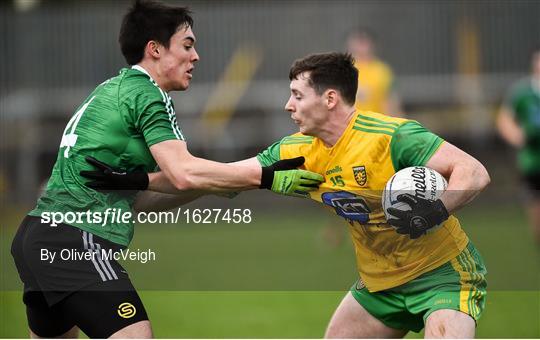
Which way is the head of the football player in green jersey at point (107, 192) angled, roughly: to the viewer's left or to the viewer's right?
to the viewer's right

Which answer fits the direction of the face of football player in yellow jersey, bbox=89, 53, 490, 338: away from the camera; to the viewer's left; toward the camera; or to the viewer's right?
to the viewer's left

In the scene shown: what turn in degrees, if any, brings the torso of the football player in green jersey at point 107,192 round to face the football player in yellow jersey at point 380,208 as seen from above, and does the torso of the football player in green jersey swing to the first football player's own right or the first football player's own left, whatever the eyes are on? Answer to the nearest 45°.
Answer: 0° — they already face them

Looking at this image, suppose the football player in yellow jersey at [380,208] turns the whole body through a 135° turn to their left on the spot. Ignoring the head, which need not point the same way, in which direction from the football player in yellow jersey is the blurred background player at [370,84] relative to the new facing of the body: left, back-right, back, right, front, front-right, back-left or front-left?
left

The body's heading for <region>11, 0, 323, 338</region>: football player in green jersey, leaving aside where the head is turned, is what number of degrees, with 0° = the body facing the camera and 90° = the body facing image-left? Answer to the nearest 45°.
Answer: approximately 270°

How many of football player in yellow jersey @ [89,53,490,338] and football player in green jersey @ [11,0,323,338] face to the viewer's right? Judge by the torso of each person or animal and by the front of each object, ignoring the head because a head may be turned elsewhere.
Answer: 1
